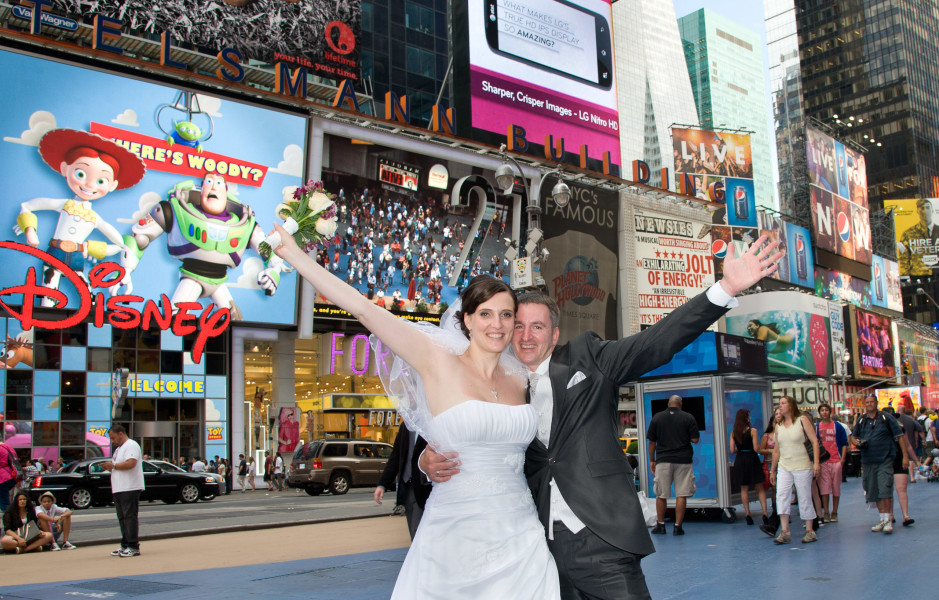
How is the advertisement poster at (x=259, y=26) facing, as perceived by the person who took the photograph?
facing the viewer and to the right of the viewer

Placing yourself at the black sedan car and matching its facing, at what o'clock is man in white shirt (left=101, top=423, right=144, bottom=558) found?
The man in white shirt is roughly at 3 o'clock from the black sedan car.

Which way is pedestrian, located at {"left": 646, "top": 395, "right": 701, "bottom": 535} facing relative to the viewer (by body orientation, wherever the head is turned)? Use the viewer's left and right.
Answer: facing away from the viewer

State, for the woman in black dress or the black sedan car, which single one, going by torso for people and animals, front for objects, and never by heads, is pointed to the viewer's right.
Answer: the black sedan car

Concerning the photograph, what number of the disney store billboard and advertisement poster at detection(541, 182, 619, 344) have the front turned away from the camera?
0

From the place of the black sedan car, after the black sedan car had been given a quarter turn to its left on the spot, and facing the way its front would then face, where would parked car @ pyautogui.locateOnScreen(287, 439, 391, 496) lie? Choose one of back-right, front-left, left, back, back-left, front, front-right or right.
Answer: right

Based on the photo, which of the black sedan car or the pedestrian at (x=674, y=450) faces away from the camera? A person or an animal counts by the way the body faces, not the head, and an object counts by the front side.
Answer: the pedestrian

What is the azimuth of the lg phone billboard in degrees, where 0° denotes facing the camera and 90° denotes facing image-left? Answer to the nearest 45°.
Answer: approximately 315°

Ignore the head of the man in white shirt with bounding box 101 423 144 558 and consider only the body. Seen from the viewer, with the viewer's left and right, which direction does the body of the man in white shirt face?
facing to the left of the viewer

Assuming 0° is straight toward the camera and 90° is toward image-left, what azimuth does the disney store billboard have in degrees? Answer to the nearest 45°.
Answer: approximately 315°

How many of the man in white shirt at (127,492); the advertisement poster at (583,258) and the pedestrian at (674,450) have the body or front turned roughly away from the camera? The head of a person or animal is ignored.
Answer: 1

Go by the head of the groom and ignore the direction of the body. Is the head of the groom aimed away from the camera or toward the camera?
toward the camera
